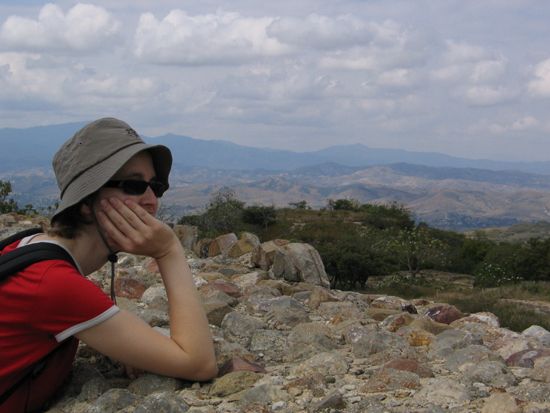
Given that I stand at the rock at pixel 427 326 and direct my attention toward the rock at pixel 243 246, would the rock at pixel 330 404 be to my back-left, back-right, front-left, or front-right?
back-left

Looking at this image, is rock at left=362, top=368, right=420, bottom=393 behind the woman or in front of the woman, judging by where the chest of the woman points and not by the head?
in front

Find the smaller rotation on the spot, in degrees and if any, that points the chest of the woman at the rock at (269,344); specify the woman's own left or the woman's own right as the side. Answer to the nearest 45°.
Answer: approximately 45° to the woman's own left

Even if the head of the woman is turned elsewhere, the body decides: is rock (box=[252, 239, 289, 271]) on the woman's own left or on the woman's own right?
on the woman's own left

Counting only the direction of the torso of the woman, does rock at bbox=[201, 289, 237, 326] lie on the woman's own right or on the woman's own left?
on the woman's own left

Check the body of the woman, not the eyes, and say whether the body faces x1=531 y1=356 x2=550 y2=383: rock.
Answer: yes

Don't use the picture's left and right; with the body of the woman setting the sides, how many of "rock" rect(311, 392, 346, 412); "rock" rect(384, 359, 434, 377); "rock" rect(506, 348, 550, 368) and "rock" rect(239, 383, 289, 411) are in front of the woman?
4

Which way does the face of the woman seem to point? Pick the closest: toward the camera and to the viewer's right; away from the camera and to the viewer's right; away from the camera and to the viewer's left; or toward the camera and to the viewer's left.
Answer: toward the camera and to the viewer's right

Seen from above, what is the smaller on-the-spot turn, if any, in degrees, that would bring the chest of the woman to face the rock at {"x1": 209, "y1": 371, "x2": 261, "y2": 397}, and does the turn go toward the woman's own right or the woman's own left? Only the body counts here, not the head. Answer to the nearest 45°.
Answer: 0° — they already face it

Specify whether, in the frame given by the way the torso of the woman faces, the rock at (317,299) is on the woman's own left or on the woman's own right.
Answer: on the woman's own left

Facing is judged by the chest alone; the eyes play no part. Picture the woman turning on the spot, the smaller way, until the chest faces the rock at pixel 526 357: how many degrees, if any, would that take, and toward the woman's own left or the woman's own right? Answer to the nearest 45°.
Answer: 0° — they already face it

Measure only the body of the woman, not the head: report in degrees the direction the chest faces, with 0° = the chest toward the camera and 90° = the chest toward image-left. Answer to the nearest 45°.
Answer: approximately 270°
